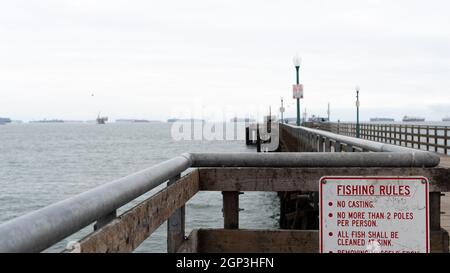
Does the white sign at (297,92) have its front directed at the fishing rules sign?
yes

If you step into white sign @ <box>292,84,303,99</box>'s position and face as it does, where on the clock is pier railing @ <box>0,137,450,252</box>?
The pier railing is roughly at 12 o'clock from the white sign.

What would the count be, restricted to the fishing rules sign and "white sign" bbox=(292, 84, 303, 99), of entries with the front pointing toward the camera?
2

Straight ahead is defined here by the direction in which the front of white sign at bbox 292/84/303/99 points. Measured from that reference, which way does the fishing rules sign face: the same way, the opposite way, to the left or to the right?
the same way

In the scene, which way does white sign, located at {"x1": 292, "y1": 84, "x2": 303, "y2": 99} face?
toward the camera

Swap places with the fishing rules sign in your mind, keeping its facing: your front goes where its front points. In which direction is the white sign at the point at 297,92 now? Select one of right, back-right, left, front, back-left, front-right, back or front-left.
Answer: back
